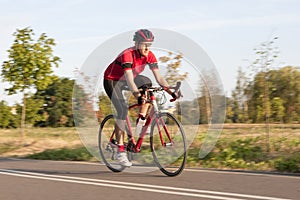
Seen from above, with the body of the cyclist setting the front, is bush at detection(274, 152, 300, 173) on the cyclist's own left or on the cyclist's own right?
on the cyclist's own left

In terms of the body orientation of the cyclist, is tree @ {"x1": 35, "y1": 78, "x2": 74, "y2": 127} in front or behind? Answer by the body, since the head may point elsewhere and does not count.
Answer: behind

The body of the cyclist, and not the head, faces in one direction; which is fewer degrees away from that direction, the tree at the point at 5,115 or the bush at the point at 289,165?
the bush

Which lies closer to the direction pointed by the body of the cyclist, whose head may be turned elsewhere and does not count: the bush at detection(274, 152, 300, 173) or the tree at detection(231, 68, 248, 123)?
the bush

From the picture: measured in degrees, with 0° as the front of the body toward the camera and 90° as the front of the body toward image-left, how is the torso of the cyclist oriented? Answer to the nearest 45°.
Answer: approximately 315°

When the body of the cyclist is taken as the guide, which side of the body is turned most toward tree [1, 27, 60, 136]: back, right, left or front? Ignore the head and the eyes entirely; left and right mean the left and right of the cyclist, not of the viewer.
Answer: back

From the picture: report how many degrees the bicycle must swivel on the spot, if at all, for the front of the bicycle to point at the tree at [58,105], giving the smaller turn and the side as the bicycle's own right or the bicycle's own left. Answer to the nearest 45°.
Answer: approximately 135° to the bicycle's own left

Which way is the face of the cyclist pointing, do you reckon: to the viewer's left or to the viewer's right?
to the viewer's right

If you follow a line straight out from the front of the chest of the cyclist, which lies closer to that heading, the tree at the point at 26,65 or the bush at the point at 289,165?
the bush

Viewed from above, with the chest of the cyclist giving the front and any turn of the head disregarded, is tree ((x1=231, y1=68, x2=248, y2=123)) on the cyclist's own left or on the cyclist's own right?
on the cyclist's own left
